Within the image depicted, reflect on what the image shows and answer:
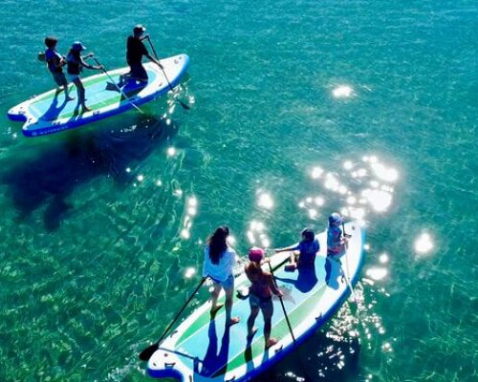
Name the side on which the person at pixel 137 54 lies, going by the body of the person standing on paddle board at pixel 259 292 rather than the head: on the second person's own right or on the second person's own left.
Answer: on the second person's own left

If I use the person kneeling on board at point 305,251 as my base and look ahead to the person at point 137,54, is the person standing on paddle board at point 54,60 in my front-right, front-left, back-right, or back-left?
front-left

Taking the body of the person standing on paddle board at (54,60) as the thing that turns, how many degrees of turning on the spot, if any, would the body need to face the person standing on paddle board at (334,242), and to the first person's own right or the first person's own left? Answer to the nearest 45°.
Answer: approximately 45° to the first person's own right

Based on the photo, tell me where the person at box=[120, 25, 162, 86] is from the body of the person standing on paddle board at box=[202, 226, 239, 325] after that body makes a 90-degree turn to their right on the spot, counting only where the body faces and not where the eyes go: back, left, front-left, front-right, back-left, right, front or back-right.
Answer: back-left

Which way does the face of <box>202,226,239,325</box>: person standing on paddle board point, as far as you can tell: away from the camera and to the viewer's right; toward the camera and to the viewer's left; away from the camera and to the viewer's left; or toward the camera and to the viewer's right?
away from the camera and to the viewer's right

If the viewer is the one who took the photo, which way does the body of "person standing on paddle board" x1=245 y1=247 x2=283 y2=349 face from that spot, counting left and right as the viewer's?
facing away from the viewer and to the right of the viewer

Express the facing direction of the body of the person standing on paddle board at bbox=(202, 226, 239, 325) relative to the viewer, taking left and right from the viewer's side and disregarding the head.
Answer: facing away from the viewer and to the right of the viewer

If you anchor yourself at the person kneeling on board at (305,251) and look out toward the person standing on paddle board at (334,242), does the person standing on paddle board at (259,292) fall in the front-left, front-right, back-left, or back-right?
back-right

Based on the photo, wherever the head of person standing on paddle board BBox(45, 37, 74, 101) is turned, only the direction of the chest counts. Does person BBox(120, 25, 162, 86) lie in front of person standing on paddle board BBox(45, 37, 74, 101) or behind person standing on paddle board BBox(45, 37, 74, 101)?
in front

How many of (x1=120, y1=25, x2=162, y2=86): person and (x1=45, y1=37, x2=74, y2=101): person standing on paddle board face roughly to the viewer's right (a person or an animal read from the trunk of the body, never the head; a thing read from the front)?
2

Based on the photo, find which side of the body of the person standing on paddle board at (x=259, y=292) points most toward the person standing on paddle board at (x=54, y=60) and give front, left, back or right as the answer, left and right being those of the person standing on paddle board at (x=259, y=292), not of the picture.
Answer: left

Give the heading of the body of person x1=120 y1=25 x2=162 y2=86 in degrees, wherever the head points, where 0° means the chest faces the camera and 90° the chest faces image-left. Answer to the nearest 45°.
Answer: approximately 270°
